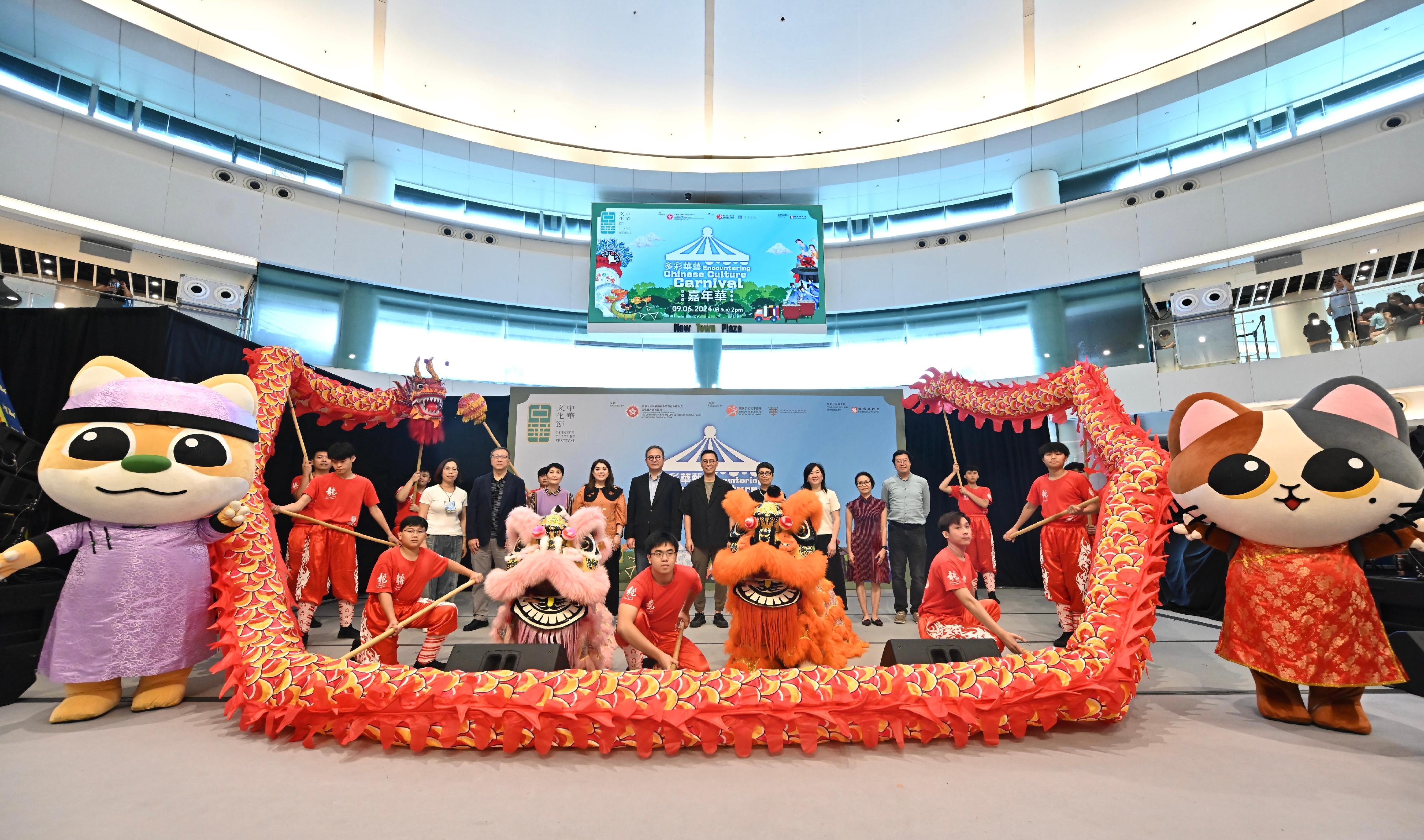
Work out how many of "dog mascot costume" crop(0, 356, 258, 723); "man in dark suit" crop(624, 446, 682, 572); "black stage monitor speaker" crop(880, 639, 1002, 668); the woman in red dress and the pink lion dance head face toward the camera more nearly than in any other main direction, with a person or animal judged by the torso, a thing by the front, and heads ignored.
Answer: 4

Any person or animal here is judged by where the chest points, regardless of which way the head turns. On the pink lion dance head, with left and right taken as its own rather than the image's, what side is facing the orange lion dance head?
left

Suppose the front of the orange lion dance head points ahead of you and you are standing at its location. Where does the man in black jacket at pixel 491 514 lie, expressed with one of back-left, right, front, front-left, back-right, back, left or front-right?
back-right

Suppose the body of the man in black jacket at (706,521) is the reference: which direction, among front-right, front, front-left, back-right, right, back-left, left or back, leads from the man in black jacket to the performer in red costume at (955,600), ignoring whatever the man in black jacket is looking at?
front-left

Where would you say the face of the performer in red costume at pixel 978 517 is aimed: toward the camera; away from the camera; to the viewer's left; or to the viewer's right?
toward the camera

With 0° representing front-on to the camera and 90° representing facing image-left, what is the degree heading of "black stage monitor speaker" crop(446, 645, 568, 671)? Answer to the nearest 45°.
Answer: approximately 180°

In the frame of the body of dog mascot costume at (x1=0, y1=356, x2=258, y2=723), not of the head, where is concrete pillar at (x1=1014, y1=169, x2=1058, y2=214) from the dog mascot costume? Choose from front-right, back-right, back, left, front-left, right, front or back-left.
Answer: left

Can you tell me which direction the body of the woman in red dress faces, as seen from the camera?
toward the camera

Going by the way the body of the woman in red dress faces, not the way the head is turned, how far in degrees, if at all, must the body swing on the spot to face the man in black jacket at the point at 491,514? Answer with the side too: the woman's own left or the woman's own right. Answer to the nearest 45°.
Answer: approximately 90° to the woman's own right

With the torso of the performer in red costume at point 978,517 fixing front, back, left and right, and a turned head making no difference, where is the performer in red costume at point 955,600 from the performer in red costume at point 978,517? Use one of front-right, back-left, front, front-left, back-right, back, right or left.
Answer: front-left

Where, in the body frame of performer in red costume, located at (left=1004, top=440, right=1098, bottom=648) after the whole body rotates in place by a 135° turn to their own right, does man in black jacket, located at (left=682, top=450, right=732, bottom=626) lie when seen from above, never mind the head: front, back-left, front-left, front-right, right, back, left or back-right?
front-left

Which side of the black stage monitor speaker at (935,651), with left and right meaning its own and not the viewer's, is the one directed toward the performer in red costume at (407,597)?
left

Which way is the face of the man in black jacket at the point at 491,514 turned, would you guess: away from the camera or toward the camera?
toward the camera

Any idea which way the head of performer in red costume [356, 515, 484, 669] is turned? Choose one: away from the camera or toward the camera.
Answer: toward the camera

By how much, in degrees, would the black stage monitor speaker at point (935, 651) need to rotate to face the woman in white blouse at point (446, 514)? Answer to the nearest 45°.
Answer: approximately 90° to its left

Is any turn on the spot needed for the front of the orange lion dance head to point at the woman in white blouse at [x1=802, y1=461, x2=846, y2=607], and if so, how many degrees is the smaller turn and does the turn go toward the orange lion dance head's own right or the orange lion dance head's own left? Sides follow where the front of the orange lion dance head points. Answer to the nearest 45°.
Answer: approximately 180°

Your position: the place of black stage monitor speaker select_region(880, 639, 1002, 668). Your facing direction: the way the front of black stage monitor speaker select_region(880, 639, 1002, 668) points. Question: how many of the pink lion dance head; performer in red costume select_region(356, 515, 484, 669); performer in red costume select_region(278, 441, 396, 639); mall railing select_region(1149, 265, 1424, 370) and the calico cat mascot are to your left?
3

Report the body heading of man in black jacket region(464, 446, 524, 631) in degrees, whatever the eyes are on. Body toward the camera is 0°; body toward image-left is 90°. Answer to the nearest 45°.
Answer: approximately 0°

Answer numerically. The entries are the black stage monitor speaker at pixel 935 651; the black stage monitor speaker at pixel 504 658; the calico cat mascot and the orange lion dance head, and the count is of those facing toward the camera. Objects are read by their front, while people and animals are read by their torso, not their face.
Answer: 2

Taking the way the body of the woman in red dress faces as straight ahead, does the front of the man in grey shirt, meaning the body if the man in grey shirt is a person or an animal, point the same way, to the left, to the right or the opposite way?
the same way

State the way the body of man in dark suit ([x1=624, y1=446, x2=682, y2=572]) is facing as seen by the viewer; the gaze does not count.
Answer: toward the camera
